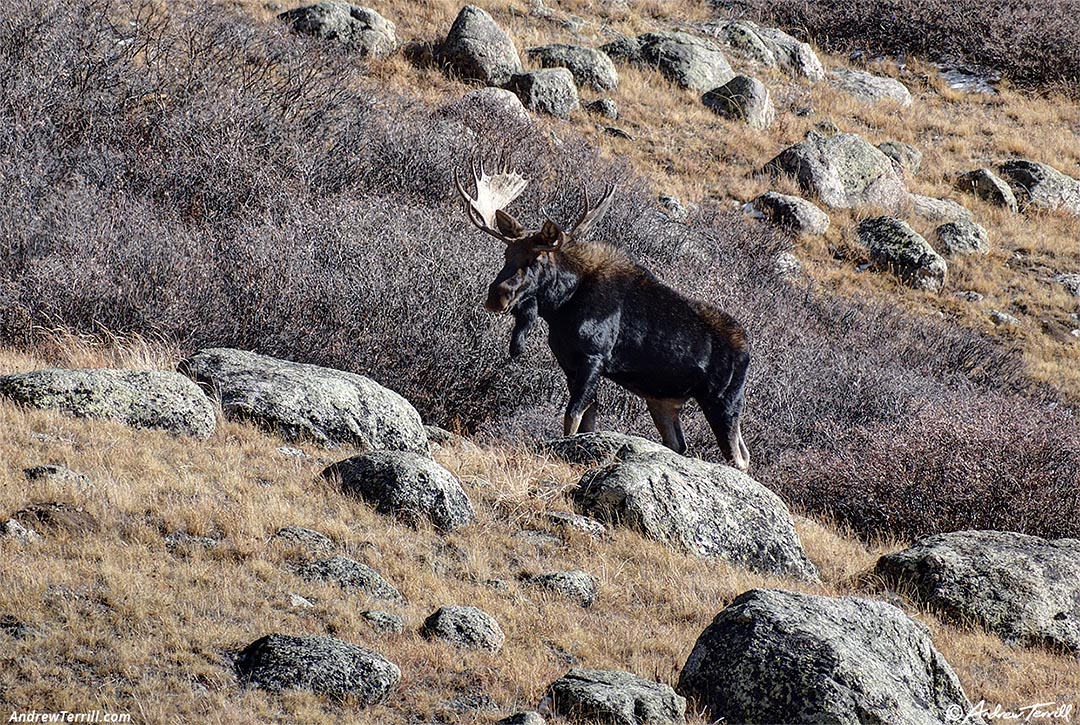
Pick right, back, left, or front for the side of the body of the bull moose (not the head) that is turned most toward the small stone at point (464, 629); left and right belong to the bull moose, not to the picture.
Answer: left

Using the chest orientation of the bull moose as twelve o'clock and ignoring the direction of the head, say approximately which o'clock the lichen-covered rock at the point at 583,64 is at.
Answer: The lichen-covered rock is roughly at 3 o'clock from the bull moose.

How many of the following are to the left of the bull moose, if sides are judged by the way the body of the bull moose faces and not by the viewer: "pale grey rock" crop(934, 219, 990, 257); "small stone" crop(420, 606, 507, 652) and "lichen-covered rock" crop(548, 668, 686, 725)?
2

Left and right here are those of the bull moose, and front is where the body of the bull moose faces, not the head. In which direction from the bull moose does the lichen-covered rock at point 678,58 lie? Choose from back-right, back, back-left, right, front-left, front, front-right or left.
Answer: right

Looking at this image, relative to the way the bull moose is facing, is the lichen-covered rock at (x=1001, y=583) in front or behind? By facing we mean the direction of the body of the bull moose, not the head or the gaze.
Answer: behind

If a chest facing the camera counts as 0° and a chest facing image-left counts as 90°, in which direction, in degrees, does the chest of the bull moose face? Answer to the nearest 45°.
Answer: approximately 90°

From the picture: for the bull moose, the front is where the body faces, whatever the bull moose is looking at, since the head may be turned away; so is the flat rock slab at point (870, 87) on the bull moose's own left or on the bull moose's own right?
on the bull moose's own right

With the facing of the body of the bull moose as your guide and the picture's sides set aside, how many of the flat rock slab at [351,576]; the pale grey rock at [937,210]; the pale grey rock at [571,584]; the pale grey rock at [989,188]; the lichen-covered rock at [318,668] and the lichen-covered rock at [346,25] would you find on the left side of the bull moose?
3

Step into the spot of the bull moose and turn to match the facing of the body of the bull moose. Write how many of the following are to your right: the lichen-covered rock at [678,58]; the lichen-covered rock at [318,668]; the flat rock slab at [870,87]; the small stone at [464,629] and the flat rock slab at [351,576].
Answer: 2

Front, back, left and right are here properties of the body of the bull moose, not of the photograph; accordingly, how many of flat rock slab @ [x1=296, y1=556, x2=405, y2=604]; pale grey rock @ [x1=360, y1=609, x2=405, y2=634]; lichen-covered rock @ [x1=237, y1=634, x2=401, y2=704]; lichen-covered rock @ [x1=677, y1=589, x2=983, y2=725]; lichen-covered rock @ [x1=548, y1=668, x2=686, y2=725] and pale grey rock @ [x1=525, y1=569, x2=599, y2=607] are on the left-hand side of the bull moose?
6

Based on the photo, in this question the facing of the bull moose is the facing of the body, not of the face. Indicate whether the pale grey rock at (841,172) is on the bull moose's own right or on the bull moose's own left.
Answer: on the bull moose's own right

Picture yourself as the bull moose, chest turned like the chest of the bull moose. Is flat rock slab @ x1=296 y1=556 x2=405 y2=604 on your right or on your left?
on your left

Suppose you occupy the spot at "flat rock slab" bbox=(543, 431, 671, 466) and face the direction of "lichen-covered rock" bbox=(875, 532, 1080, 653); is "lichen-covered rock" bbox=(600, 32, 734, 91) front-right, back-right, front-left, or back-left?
back-left

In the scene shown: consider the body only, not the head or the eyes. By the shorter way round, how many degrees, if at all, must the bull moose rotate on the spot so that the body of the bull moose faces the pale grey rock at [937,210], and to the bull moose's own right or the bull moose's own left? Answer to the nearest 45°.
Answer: approximately 90° to the bull moose's own right
